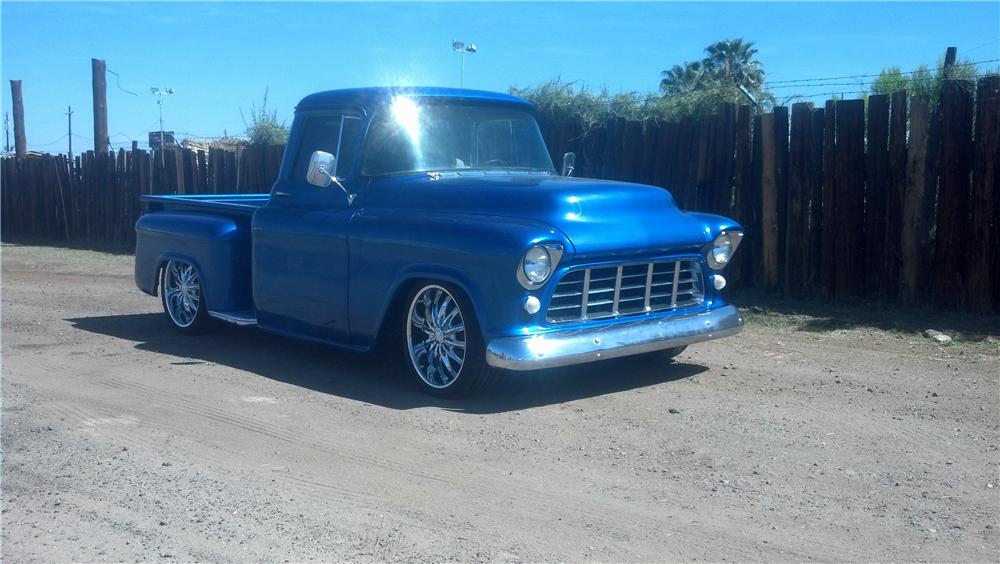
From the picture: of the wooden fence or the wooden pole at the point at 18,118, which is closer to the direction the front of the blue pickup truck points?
the wooden fence

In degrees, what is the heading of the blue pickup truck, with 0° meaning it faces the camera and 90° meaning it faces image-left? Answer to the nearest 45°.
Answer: approximately 315°

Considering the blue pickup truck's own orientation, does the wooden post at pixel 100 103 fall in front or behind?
behind

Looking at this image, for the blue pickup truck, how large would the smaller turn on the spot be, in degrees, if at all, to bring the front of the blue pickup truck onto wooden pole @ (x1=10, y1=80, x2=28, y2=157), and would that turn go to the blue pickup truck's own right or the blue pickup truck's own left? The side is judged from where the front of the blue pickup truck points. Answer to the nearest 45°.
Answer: approximately 180°

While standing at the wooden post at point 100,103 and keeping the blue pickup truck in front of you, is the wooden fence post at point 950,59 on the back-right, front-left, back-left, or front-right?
front-left

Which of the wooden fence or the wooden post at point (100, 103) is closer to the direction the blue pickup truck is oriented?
the wooden fence

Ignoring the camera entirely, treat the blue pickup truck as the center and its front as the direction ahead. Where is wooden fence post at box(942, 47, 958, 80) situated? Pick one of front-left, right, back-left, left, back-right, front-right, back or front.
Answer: left
